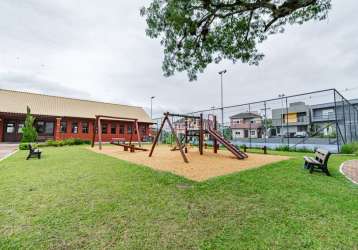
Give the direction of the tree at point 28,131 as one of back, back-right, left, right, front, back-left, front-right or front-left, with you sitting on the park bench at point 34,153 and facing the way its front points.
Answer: left

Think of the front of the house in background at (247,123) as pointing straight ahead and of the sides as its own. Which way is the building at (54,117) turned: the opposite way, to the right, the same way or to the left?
to the left

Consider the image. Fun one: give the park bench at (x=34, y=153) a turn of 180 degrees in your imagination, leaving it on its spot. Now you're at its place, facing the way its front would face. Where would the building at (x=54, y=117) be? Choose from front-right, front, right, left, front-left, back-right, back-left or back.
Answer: right

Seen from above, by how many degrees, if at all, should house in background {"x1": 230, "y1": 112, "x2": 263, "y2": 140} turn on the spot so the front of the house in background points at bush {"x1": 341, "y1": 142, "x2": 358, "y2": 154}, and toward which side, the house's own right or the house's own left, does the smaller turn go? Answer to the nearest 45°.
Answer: approximately 45° to the house's own left

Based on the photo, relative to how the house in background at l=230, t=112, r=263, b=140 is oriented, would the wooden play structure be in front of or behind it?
in front

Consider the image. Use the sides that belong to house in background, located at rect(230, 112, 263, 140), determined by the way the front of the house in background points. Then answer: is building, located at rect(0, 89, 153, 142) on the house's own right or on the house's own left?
on the house's own right

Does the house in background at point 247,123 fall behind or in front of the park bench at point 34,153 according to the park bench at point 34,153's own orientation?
in front

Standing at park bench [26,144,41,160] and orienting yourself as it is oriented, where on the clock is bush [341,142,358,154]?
The bush is roughly at 1 o'clock from the park bench.

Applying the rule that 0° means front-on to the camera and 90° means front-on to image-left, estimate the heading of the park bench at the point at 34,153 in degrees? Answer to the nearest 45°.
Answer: approximately 270°

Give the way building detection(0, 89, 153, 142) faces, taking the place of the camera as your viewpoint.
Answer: facing the viewer and to the right of the viewer

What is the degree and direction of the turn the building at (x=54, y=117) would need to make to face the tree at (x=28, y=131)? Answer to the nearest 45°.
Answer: approximately 45° to its right

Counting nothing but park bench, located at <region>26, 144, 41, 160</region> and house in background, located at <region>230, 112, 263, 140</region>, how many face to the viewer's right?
1

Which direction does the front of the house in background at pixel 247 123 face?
toward the camera
